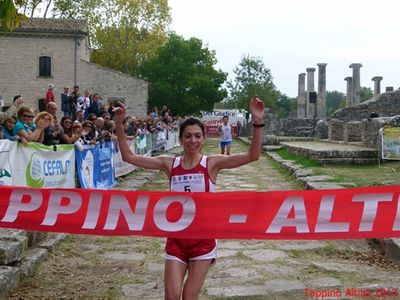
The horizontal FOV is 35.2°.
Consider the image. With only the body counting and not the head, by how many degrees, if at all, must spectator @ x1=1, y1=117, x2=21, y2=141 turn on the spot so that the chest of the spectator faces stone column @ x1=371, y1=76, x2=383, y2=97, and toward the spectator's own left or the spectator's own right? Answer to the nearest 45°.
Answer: approximately 90° to the spectator's own left

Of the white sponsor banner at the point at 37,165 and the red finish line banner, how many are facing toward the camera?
2

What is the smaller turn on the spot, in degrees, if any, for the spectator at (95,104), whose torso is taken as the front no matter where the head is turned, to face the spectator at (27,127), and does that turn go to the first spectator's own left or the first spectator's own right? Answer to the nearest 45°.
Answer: approximately 45° to the first spectator's own right

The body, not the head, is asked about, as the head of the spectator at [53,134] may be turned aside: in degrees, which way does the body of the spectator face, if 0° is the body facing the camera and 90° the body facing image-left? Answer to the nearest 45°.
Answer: approximately 315°

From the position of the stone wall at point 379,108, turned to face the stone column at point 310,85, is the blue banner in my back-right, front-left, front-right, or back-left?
back-left

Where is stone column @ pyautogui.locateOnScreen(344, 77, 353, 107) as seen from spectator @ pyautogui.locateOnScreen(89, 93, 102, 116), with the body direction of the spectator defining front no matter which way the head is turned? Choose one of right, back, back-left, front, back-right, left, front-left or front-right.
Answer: left

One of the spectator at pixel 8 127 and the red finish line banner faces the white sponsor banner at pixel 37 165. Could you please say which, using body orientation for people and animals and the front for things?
the spectator

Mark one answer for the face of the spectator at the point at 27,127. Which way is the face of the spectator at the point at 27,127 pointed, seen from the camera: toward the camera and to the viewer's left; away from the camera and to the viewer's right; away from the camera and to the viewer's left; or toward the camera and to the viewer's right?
toward the camera and to the viewer's right

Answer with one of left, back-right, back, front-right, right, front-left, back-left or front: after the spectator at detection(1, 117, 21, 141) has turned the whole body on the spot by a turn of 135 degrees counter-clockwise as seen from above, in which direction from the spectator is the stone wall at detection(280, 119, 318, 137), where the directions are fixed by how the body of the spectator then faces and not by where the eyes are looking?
front-right

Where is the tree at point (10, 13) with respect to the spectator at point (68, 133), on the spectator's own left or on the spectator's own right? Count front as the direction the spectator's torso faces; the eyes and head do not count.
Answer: on the spectator's own right

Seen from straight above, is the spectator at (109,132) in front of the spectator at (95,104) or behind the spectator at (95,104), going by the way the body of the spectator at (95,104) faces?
in front

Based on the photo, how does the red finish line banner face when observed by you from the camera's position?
facing the viewer

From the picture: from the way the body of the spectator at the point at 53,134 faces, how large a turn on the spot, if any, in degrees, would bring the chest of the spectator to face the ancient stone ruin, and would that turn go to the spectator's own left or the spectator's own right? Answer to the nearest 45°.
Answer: approximately 90° to the spectator's own left

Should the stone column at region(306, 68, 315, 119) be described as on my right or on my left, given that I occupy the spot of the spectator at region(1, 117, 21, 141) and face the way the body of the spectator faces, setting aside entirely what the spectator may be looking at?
on my left
